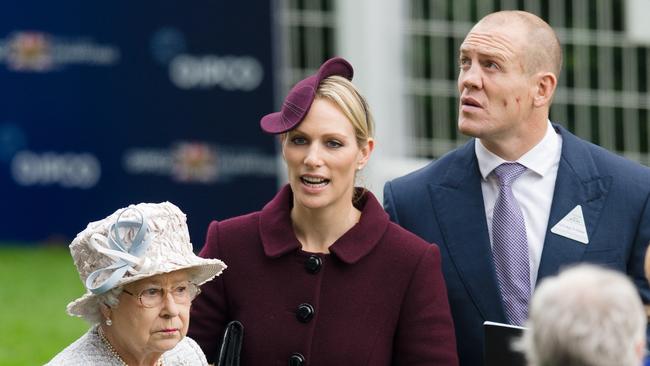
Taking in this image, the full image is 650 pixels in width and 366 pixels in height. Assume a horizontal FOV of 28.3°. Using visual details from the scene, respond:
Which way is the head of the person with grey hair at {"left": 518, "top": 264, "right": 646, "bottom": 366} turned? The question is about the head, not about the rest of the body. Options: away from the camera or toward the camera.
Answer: away from the camera

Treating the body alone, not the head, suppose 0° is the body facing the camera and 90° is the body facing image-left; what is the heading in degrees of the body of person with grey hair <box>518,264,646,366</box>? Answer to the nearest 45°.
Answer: approximately 180°

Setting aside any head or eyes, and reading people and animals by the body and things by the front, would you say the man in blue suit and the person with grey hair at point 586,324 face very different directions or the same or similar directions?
very different directions

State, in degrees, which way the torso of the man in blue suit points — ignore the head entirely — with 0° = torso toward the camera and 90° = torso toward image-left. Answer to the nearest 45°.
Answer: approximately 0°

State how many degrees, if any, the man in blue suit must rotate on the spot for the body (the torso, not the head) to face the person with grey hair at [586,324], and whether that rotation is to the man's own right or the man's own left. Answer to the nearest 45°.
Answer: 0° — they already face them

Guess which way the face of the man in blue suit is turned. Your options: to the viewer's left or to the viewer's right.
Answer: to the viewer's left

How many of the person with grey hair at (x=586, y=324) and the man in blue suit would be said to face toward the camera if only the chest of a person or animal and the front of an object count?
1

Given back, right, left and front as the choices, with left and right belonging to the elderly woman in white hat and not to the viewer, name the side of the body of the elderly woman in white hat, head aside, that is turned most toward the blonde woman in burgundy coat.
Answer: left

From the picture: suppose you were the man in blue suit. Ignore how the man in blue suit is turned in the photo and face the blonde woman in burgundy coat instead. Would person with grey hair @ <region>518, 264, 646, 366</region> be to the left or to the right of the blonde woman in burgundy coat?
left

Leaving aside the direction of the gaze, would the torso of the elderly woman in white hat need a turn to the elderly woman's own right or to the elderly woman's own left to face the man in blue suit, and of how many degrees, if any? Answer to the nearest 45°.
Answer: approximately 90° to the elderly woman's own left

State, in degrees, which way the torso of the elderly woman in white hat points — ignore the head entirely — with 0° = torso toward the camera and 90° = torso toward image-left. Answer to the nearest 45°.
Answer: approximately 315°

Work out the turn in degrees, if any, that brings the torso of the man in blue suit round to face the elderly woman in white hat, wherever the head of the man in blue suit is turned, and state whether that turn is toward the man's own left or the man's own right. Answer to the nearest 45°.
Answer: approximately 45° to the man's own right
